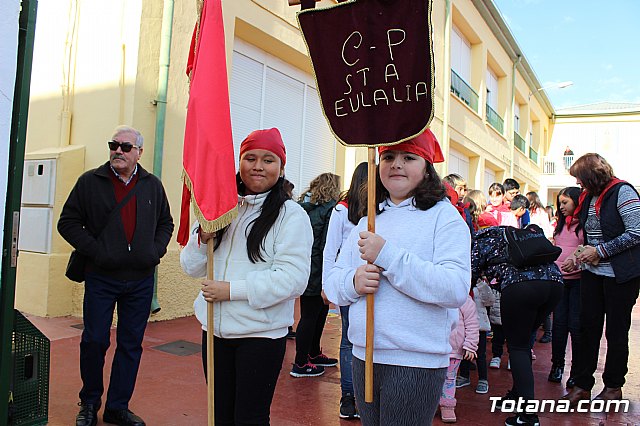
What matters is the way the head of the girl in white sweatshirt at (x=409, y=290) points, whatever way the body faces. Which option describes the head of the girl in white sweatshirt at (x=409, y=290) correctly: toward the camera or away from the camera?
toward the camera

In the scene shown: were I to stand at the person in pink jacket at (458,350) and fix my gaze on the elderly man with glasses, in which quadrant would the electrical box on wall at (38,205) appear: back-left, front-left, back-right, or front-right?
front-right

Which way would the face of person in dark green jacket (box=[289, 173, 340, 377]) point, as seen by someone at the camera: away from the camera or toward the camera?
away from the camera

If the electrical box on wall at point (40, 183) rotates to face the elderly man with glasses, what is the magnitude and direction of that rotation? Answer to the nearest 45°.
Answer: approximately 45° to its left

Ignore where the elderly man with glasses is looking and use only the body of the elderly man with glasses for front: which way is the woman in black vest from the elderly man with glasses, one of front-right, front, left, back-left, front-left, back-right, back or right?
left

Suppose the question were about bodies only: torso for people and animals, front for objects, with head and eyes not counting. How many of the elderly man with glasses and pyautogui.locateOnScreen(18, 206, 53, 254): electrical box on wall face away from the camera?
0

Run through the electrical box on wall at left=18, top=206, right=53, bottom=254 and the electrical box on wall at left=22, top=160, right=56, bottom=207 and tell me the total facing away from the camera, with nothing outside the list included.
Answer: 0

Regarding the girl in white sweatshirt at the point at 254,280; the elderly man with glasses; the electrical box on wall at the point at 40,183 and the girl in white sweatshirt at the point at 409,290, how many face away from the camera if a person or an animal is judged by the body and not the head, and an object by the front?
0

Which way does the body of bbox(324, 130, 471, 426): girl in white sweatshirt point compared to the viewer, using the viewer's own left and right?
facing the viewer and to the left of the viewer

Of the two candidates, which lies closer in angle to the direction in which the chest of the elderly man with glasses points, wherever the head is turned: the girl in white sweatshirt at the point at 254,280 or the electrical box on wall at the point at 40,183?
the girl in white sweatshirt

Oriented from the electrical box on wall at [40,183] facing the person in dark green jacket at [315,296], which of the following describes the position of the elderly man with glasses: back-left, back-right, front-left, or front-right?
front-right

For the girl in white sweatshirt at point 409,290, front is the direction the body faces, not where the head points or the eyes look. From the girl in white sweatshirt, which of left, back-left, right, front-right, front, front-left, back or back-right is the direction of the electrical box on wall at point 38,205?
right

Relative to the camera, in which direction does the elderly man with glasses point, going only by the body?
toward the camera
